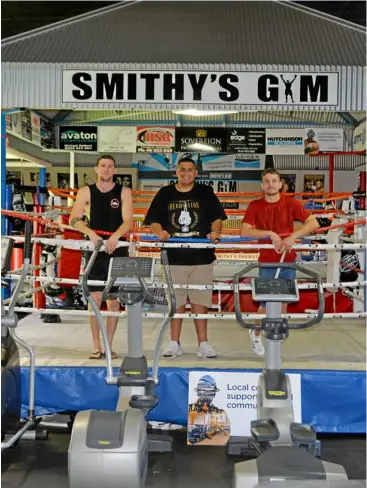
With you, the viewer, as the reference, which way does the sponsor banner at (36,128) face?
facing the viewer and to the right of the viewer

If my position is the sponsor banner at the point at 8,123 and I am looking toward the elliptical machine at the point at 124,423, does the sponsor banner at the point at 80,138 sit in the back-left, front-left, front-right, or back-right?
back-left

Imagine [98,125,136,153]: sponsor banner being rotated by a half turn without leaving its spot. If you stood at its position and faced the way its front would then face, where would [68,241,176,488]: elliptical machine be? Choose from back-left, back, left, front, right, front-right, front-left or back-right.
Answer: back

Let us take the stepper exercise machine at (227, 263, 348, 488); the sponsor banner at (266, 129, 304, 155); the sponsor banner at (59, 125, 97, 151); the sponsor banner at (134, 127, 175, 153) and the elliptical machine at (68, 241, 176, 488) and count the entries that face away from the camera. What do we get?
2

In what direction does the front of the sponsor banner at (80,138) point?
toward the camera

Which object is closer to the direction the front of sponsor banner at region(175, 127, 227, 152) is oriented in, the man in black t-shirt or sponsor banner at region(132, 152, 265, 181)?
the man in black t-shirt

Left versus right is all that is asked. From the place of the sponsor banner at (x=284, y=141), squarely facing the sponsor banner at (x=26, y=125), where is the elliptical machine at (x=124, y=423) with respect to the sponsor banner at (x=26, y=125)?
left

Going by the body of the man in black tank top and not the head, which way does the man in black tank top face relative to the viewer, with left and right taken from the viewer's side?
facing the viewer

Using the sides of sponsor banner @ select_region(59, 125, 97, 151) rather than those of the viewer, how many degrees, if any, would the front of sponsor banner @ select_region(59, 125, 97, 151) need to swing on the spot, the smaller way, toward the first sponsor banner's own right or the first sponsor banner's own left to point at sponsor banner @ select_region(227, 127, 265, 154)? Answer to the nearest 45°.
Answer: approximately 90° to the first sponsor banner's own left

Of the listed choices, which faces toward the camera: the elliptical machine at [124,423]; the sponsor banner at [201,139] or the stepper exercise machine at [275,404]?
the sponsor banner

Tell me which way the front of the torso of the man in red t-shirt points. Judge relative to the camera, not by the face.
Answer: toward the camera

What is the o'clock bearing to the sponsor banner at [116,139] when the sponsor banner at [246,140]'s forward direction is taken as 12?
the sponsor banner at [116,139] is roughly at 2 o'clock from the sponsor banner at [246,140].

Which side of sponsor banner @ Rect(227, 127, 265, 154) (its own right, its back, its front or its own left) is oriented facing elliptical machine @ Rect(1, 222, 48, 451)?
front
